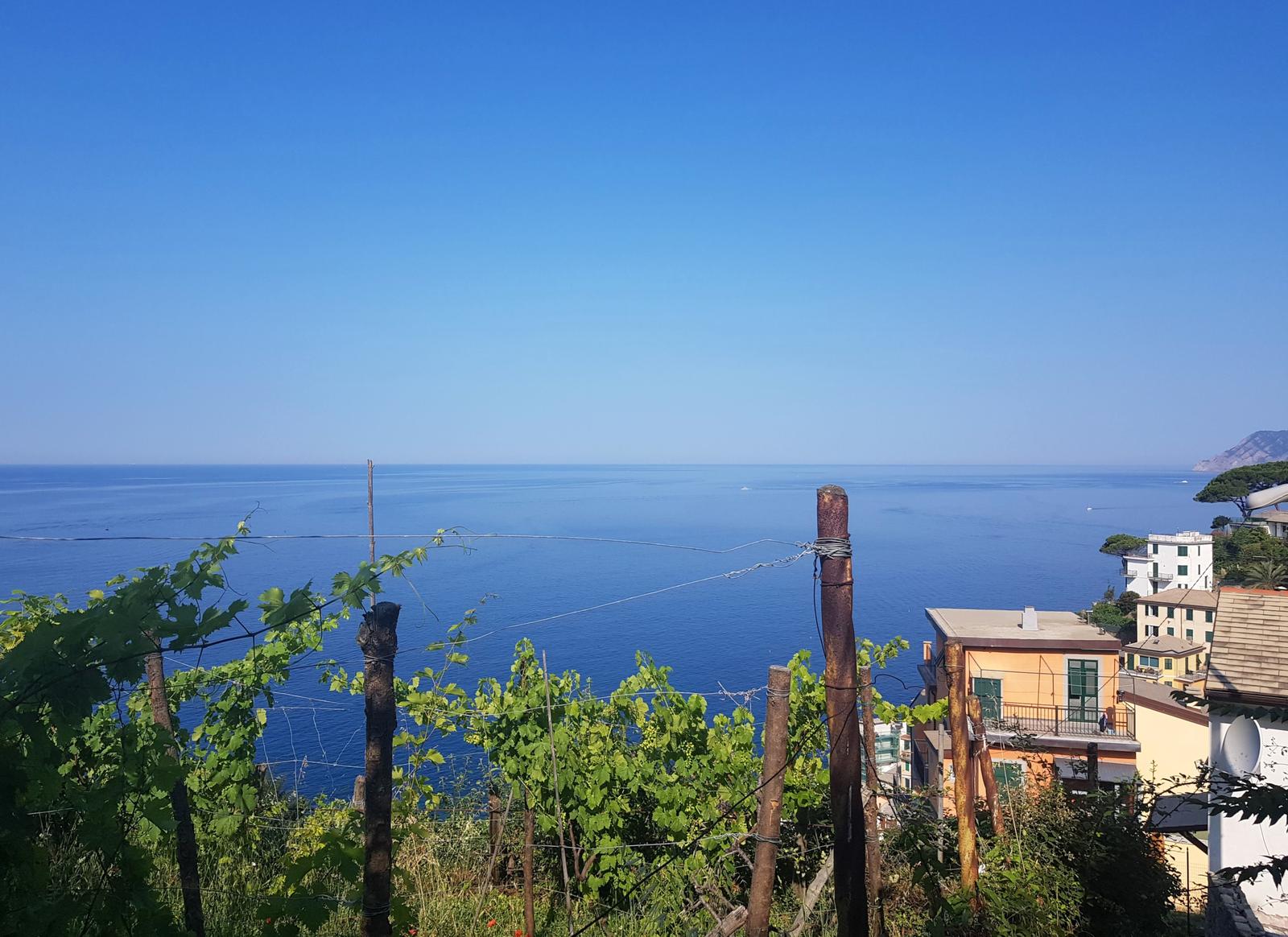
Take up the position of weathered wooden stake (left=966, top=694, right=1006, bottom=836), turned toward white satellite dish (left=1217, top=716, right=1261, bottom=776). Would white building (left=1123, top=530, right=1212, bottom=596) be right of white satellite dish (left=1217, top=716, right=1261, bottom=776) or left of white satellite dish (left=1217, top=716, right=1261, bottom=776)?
left

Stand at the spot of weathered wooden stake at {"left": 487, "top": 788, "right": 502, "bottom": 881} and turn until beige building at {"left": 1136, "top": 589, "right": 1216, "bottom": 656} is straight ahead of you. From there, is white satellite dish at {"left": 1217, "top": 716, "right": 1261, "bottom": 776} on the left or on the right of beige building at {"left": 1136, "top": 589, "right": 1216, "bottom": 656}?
right
